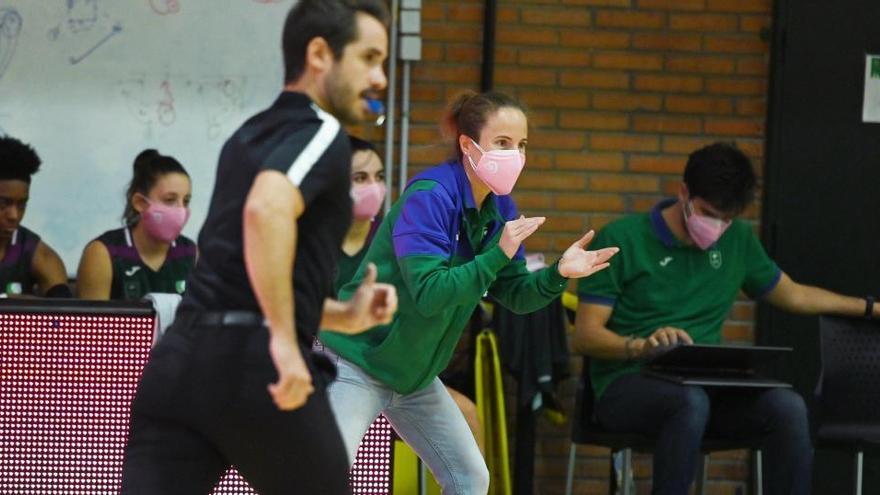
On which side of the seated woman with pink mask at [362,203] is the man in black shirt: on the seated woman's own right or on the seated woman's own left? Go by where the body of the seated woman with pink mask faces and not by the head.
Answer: on the seated woman's own right

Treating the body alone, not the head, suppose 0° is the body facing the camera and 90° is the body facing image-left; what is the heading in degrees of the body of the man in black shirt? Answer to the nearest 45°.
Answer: approximately 270°

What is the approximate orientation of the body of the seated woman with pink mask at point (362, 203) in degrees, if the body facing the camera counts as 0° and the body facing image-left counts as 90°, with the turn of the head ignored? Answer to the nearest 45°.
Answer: approximately 315°

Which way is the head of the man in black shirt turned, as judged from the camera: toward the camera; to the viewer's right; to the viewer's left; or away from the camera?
to the viewer's right

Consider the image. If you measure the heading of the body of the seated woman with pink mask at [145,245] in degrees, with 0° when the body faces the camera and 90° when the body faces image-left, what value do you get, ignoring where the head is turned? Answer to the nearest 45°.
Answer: approximately 315°

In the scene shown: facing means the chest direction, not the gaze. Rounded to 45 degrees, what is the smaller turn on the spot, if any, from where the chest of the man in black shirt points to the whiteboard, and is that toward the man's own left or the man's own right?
approximately 90° to the man's own left

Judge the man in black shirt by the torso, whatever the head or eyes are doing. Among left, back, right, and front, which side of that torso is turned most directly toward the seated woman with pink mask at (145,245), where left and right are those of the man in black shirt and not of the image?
left

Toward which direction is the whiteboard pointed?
toward the camera

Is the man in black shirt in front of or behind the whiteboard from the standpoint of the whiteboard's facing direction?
in front

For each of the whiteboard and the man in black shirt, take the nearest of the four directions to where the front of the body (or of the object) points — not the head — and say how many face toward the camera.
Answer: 1

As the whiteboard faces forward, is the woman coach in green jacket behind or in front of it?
in front

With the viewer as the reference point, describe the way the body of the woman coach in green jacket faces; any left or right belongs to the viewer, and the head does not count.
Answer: facing the viewer and to the right of the viewer

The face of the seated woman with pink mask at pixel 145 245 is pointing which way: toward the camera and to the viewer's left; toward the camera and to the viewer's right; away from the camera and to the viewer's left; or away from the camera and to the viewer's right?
toward the camera and to the viewer's right
